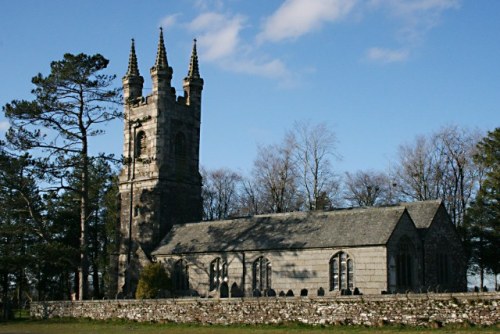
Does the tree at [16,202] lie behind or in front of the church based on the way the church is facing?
in front
